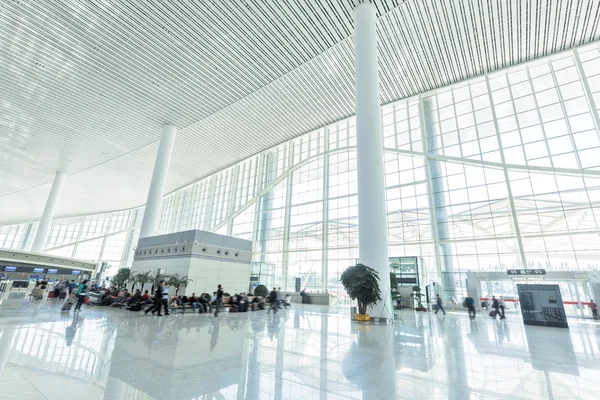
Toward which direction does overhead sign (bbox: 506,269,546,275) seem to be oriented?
toward the camera

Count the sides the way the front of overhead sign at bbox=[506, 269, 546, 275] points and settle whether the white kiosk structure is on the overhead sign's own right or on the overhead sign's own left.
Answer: on the overhead sign's own right

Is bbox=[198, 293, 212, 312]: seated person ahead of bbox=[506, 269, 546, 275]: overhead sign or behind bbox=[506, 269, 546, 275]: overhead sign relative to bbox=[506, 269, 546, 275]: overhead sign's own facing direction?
ahead

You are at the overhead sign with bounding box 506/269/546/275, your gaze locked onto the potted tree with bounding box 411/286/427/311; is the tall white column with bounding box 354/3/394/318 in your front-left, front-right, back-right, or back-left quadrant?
front-left

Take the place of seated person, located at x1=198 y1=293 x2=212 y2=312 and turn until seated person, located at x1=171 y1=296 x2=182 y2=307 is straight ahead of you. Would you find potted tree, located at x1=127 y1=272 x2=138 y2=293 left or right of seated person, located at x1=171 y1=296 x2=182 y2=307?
right

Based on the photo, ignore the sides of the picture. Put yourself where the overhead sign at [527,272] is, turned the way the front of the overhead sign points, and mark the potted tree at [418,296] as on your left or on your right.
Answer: on your right

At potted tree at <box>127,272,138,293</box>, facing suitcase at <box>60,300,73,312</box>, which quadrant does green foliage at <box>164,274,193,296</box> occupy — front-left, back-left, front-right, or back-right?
front-left

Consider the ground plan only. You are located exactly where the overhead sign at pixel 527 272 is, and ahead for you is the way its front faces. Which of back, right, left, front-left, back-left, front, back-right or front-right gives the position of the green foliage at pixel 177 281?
front-right

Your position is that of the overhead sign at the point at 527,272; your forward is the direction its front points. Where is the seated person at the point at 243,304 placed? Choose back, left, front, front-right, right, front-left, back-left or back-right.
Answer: front-right

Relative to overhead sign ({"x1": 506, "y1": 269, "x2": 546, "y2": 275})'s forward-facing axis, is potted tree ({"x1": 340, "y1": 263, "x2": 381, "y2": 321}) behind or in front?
in front

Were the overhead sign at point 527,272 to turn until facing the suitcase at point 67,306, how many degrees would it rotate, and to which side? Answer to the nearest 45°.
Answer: approximately 45° to its right

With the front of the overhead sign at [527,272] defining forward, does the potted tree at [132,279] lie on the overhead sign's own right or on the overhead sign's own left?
on the overhead sign's own right
